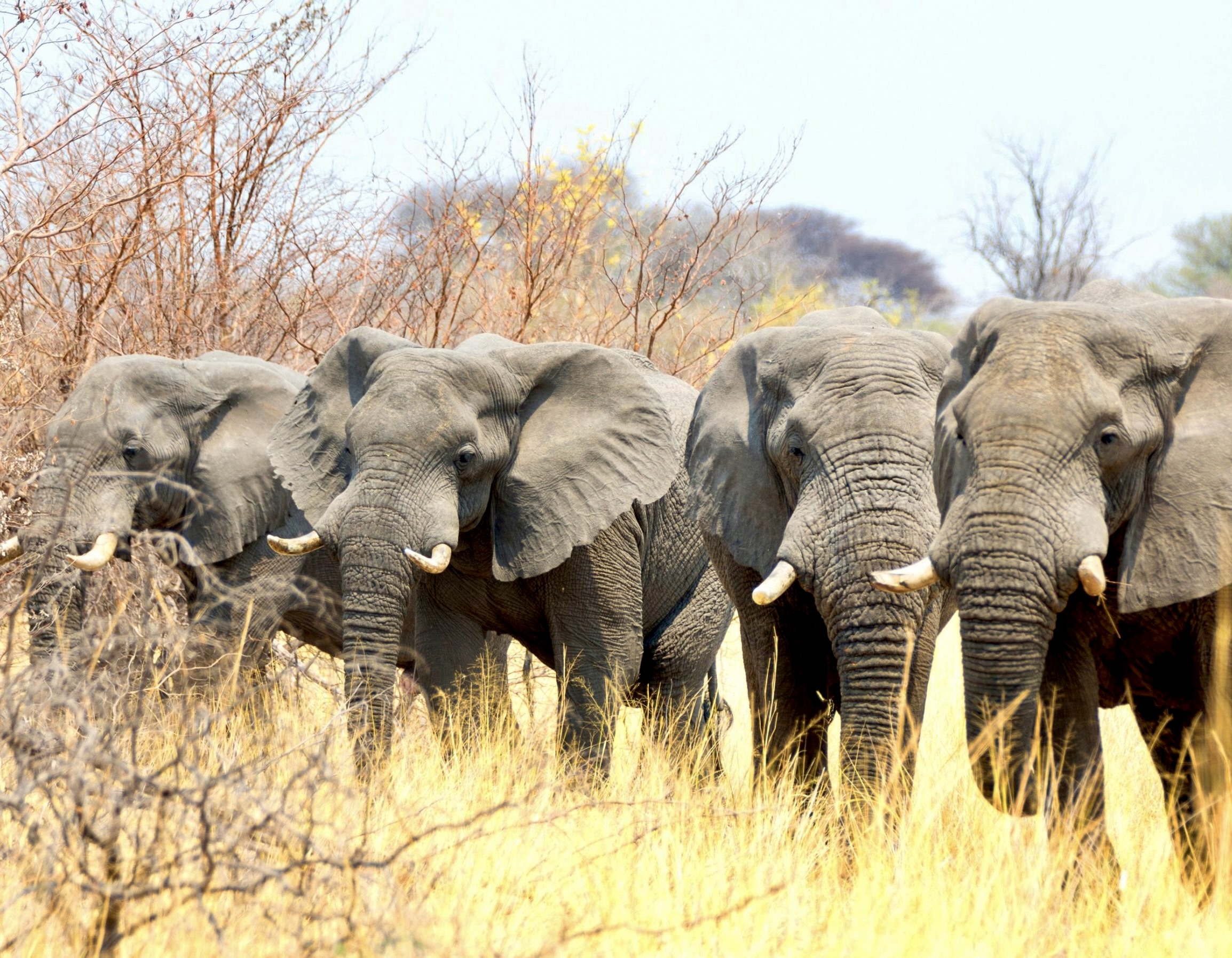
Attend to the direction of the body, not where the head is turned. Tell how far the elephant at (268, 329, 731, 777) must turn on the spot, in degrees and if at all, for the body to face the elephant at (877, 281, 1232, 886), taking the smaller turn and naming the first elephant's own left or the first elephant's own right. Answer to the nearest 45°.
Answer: approximately 90° to the first elephant's own left

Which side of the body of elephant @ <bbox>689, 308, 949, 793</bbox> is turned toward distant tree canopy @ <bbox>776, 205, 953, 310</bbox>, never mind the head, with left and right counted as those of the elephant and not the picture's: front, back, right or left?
back

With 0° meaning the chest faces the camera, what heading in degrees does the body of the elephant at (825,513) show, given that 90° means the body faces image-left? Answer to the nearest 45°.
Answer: approximately 0°

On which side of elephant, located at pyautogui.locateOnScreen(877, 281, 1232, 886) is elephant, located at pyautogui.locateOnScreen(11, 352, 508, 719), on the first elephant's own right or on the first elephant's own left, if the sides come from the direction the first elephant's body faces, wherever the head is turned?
on the first elephant's own right

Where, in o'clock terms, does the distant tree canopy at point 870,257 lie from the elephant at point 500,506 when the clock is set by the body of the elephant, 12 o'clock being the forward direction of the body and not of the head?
The distant tree canopy is roughly at 5 o'clock from the elephant.

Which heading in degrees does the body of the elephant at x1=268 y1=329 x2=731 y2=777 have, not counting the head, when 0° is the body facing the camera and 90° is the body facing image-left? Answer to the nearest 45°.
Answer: approximately 45°

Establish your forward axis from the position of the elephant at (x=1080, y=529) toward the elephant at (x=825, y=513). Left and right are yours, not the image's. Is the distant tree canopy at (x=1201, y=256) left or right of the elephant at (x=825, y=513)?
right

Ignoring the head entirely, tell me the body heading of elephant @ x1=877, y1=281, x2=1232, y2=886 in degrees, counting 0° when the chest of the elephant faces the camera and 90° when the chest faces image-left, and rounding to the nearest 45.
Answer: approximately 45°

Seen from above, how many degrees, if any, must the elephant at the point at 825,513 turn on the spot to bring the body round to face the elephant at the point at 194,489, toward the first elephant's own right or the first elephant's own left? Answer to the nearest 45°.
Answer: approximately 135° to the first elephant's own right

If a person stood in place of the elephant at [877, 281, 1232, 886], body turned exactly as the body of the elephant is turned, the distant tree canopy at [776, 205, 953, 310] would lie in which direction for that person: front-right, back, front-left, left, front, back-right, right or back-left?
back-right
